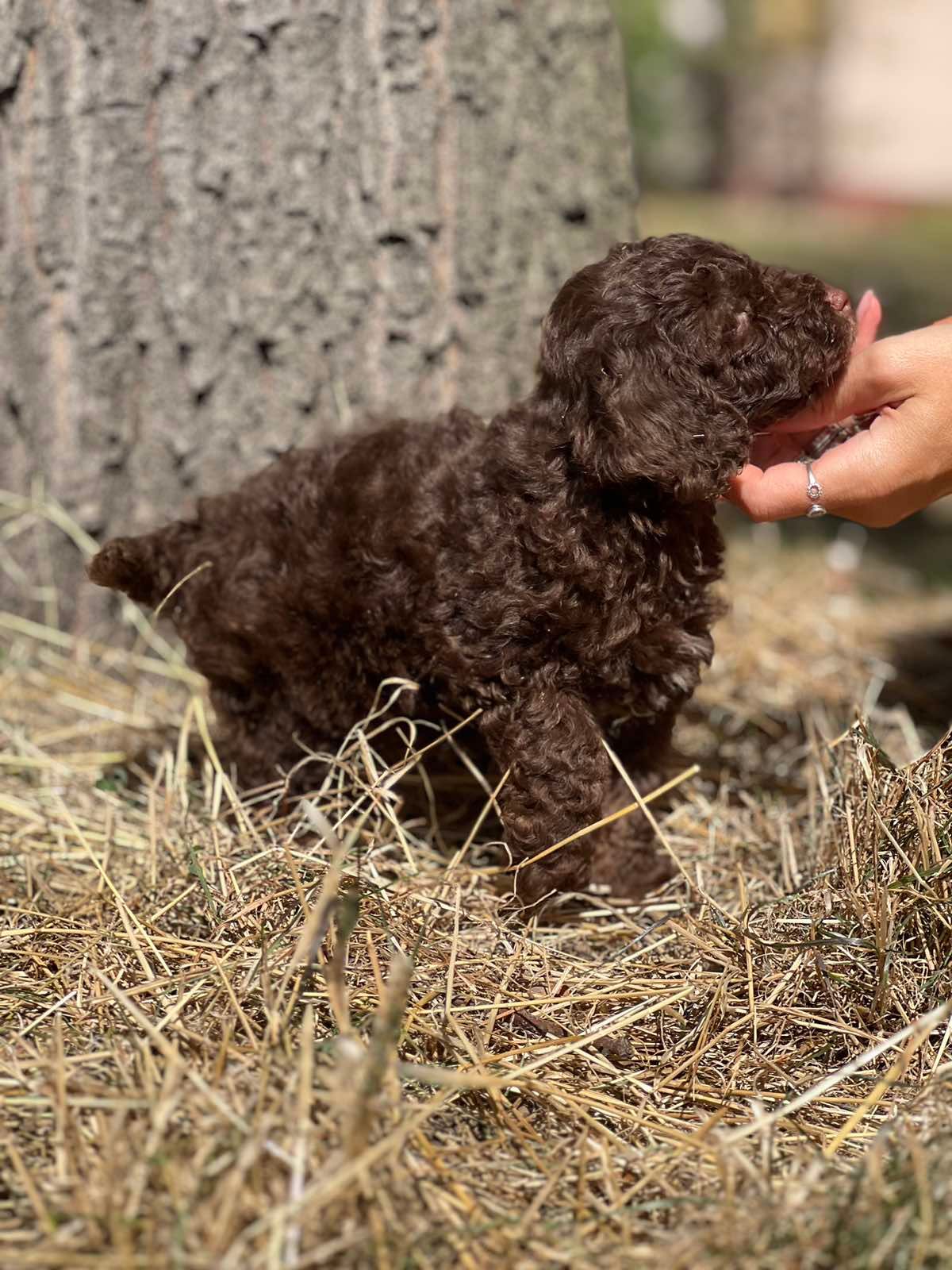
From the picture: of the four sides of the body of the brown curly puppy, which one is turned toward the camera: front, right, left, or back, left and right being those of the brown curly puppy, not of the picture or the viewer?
right

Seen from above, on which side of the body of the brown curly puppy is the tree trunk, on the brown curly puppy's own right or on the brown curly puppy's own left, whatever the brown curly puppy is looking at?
on the brown curly puppy's own left
